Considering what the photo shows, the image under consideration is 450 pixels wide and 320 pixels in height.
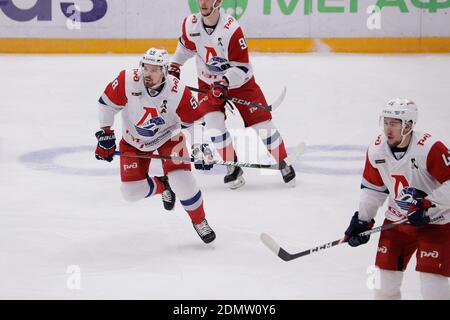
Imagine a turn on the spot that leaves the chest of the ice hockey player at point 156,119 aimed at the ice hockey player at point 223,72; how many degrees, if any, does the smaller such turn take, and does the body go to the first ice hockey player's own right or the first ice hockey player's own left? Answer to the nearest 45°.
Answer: approximately 180°

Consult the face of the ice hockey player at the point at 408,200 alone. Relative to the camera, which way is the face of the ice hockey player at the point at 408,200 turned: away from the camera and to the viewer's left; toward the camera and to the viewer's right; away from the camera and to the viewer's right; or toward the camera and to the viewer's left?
toward the camera and to the viewer's left

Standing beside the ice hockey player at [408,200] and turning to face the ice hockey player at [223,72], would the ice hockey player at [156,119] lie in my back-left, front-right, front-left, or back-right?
front-left

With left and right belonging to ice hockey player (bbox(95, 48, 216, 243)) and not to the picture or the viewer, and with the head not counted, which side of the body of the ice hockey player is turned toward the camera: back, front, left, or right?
front

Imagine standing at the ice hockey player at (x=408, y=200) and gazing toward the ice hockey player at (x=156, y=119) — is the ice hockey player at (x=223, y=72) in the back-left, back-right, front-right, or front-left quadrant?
front-right

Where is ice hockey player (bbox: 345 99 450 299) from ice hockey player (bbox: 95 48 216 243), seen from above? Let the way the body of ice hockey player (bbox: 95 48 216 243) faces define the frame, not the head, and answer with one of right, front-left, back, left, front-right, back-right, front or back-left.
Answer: front-left
